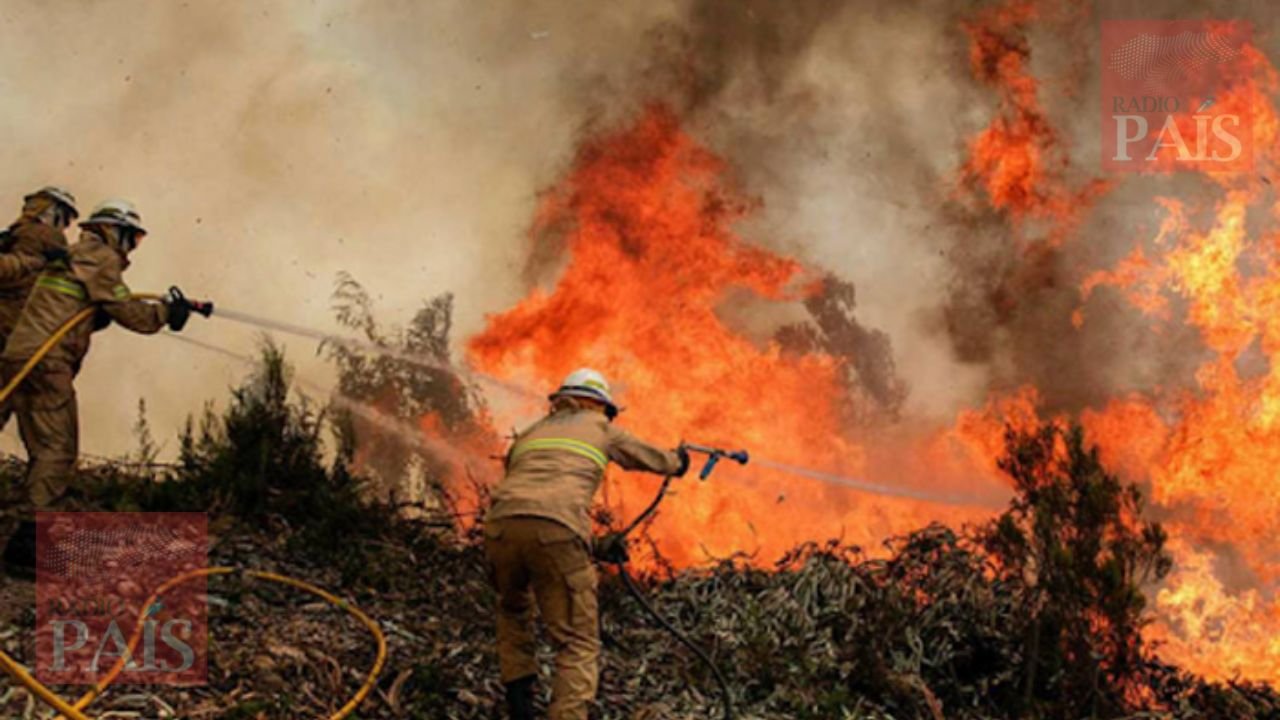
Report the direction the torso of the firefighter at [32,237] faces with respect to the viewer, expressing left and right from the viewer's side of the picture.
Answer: facing to the right of the viewer

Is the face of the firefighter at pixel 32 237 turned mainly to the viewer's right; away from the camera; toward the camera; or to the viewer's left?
to the viewer's right

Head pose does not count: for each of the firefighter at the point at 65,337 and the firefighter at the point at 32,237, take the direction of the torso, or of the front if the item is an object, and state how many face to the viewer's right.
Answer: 2

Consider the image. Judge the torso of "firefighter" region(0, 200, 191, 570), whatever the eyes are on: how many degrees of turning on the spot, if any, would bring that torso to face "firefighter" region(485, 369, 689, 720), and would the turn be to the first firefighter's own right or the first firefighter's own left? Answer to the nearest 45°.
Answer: approximately 45° to the first firefighter's own right

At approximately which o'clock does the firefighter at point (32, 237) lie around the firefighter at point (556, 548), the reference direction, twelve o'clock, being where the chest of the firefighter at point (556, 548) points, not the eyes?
the firefighter at point (32, 237) is roughly at 8 o'clock from the firefighter at point (556, 548).

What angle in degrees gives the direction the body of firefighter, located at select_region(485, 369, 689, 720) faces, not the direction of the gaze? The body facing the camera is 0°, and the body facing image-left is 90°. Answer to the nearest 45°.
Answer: approximately 225°

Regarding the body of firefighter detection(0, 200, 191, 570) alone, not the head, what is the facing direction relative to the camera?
to the viewer's right

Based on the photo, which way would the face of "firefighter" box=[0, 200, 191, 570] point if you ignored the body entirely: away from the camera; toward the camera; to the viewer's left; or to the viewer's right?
to the viewer's right
